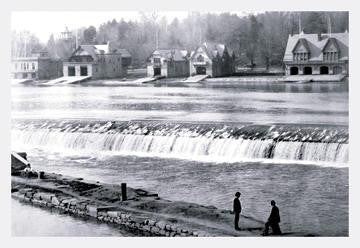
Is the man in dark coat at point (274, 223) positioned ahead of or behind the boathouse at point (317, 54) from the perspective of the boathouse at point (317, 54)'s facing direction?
ahead

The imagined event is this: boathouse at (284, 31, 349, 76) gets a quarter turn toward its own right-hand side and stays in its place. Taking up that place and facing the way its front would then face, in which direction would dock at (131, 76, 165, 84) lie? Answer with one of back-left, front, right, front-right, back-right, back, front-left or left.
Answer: front

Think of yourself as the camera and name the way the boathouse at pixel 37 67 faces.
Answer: facing the viewer and to the left of the viewer

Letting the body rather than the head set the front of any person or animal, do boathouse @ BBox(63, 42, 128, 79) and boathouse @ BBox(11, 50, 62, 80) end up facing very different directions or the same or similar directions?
same or similar directions

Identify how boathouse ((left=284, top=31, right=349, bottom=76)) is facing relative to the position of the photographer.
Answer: facing the viewer

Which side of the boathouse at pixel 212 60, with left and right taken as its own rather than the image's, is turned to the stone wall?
front

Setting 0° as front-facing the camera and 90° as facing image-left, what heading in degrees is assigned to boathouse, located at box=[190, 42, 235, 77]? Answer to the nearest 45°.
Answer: approximately 45°

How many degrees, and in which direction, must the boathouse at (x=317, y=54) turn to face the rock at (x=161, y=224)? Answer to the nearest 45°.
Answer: approximately 45° to its right

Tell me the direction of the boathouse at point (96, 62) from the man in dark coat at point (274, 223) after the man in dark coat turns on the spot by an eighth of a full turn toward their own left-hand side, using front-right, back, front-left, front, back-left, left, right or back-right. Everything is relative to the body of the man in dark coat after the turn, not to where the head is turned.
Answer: right

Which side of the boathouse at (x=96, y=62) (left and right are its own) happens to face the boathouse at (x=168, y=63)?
left

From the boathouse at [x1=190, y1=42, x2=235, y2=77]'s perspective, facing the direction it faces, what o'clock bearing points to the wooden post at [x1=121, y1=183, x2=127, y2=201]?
The wooden post is roughly at 12 o'clock from the boathouse.

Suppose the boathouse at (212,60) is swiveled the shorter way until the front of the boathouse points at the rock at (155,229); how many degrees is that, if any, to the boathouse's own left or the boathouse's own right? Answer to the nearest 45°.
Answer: approximately 45° to the boathouse's own left

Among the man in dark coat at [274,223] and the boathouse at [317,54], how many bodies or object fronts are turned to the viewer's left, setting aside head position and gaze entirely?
1
